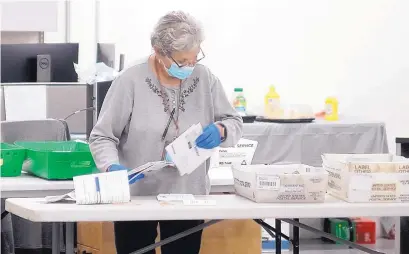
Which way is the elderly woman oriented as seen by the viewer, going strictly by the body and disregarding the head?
toward the camera

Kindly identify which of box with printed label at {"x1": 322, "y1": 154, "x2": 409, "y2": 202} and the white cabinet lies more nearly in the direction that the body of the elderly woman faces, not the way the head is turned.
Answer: the box with printed label

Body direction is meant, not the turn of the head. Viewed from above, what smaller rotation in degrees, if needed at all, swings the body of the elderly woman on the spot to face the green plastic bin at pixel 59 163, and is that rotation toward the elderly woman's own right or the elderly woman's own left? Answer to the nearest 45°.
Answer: approximately 135° to the elderly woman's own right

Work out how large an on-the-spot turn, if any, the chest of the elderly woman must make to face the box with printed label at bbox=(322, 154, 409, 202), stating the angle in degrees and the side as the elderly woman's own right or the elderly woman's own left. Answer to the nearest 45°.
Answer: approximately 90° to the elderly woman's own left

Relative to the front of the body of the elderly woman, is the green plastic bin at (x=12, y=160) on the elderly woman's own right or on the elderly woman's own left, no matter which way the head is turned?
on the elderly woman's own right

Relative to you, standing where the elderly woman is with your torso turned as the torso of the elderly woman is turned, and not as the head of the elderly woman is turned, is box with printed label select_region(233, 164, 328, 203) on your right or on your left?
on your left
